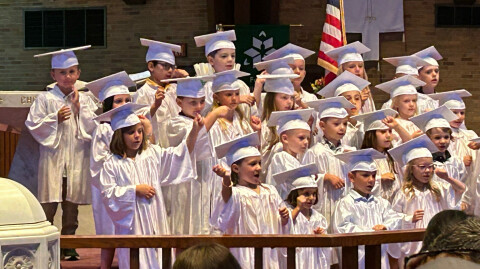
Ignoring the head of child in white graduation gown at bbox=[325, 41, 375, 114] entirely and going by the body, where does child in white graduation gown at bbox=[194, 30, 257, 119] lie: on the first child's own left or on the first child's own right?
on the first child's own right

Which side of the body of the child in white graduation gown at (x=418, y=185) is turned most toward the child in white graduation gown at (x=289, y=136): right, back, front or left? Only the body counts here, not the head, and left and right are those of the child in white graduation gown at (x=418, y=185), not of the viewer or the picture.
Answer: right

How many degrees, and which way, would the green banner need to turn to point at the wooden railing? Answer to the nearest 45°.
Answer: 0° — it already faces it

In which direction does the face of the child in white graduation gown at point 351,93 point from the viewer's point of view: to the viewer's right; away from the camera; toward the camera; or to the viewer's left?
toward the camera

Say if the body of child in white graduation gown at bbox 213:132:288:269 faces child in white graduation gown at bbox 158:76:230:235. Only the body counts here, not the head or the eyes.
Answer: no

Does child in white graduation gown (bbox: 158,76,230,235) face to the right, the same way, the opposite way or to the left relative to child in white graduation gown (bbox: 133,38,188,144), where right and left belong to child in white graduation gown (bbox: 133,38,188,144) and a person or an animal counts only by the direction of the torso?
the same way

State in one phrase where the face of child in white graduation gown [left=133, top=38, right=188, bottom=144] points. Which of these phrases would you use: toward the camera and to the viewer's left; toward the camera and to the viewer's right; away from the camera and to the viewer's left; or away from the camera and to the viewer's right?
toward the camera and to the viewer's right

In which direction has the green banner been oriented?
toward the camera

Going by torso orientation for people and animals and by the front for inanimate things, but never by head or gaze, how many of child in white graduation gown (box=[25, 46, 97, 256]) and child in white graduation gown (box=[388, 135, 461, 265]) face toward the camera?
2

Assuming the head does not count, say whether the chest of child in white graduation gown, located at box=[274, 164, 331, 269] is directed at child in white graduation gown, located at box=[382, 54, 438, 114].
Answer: no

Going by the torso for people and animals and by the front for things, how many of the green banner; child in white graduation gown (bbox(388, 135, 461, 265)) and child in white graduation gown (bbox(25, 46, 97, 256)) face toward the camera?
3

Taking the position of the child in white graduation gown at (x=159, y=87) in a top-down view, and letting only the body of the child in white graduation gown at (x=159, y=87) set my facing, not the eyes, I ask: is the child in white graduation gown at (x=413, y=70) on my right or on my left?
on my left

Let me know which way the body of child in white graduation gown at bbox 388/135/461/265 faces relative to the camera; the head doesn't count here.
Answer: toward the camera

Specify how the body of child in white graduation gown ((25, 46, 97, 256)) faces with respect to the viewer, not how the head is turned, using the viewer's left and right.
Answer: facing the viewer
